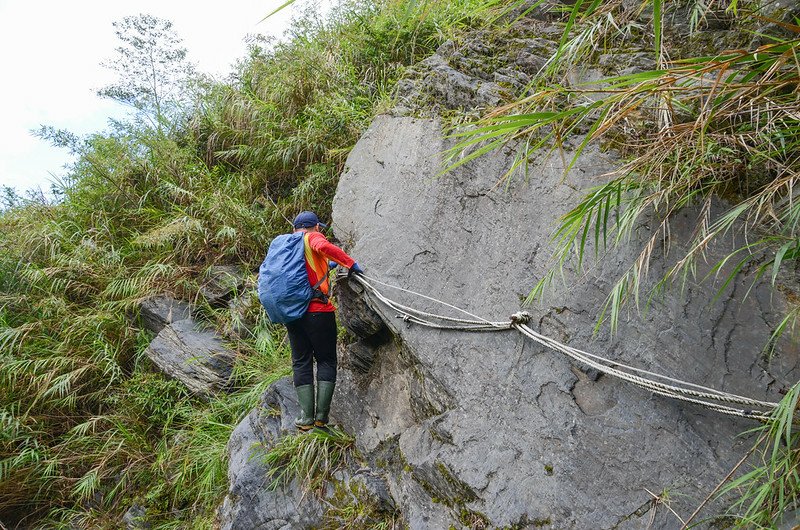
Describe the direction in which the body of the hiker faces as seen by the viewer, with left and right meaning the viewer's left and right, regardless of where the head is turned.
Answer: facing away from the viewer and to the right of the viewer

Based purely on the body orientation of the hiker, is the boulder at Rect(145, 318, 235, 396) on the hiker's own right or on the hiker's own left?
on the hiker's own left

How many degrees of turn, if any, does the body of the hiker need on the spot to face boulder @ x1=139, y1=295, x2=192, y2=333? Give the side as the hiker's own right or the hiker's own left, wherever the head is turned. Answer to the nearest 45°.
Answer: approximately 90° to the hiker's own left
